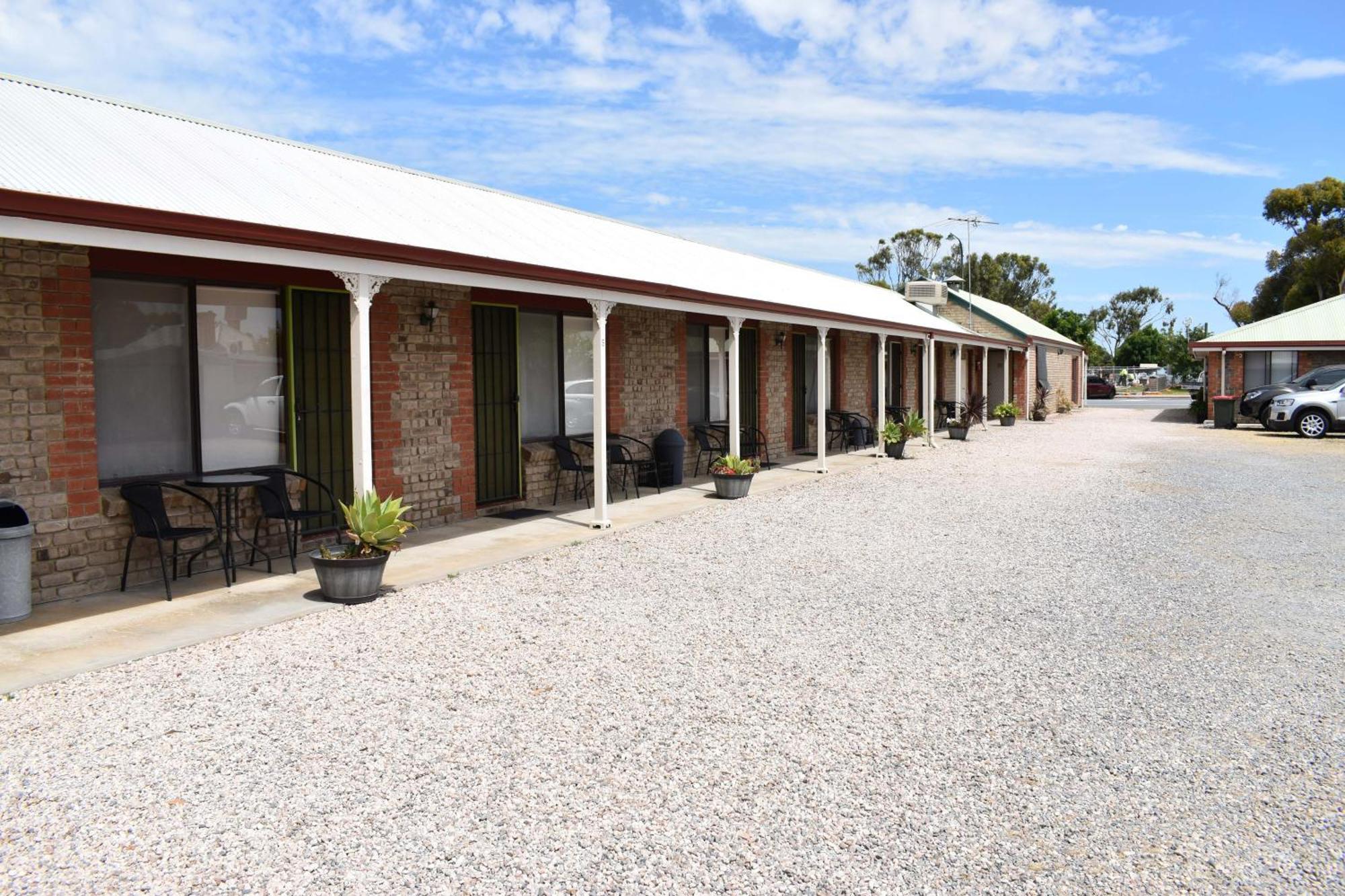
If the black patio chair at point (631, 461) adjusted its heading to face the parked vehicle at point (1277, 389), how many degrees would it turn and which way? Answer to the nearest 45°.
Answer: approximately 90° to its left

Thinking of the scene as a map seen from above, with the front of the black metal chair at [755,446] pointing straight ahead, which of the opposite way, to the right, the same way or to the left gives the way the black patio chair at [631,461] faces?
the same way

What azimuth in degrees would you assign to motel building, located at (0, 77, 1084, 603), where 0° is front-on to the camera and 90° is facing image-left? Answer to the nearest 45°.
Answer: approximately 315°

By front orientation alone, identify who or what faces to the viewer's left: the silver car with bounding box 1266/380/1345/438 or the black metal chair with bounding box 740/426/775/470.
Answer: the silver car

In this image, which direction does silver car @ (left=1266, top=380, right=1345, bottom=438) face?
to the viewer's left

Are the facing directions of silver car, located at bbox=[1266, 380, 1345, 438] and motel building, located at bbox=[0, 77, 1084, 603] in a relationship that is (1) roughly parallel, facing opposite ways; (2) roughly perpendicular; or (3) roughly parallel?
roughly parallel, facing opposite ways

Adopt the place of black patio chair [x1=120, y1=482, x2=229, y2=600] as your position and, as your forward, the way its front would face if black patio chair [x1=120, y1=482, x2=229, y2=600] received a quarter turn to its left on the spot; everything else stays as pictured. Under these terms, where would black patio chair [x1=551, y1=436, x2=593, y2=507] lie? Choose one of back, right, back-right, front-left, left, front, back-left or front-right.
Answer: front

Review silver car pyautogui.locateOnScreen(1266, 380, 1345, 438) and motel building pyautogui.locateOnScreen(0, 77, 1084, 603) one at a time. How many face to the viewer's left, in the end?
1

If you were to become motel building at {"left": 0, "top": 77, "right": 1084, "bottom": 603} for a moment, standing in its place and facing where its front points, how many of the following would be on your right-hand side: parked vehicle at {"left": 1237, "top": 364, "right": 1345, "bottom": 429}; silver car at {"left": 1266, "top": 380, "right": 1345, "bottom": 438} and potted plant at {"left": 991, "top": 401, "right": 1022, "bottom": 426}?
0

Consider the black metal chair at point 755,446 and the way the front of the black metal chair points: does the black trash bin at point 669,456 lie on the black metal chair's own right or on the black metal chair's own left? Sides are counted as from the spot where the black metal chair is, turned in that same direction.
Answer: on the black metal chair's own right

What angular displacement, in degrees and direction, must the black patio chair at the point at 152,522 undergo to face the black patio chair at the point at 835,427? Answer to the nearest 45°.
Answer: approximately 90° to its left

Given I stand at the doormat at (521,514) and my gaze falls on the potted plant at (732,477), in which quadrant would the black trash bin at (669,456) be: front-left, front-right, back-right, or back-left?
front-left

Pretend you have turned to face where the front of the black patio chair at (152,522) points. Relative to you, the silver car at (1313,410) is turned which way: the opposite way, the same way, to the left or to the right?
the opposite way
